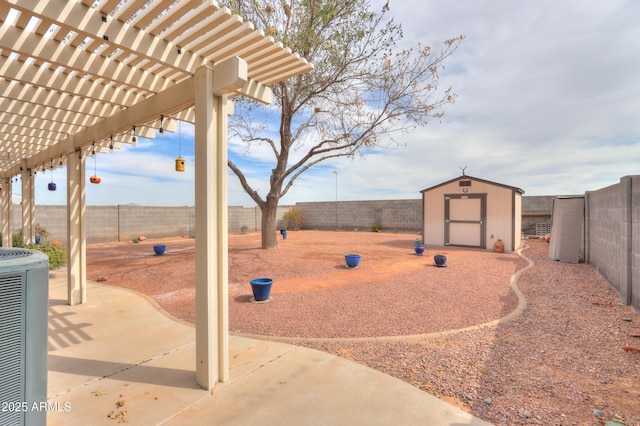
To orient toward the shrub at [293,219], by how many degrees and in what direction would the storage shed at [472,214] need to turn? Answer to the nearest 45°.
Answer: approximately 135° to its right

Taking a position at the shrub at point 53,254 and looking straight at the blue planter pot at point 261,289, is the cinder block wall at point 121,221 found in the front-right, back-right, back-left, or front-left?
back-left

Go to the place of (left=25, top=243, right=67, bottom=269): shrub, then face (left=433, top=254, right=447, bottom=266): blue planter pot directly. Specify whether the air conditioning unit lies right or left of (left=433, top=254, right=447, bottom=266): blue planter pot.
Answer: right

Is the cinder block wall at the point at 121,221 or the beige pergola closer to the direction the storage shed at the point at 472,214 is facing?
the beige pergola

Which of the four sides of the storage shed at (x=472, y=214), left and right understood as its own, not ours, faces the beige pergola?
front

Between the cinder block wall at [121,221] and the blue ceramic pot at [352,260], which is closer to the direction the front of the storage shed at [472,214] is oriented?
the blue ceramic pot

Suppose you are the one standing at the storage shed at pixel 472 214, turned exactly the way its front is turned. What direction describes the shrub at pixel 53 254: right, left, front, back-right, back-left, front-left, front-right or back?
front-right

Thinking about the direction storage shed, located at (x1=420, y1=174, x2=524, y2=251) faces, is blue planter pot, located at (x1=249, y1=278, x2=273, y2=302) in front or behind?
in front

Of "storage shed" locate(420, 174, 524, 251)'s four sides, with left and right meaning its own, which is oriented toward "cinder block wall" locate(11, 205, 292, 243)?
right

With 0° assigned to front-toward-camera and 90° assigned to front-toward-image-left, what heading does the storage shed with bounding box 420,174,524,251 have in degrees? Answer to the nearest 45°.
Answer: approximately 0°

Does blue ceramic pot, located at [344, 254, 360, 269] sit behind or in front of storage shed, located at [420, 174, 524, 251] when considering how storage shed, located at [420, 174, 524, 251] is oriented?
in front

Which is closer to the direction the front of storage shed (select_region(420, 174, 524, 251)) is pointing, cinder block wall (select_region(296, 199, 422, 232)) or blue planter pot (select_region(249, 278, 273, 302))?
the blue planter pot

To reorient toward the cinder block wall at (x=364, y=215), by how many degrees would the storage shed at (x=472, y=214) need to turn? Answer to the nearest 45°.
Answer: approximately 135° to its right
